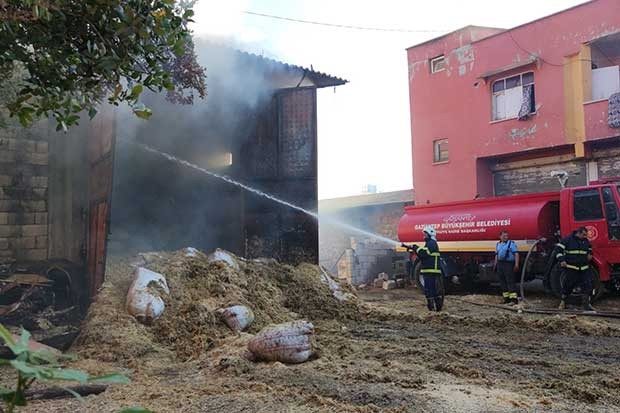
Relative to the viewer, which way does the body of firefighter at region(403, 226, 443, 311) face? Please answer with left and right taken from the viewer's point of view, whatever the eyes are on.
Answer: facing to the left of the viewer

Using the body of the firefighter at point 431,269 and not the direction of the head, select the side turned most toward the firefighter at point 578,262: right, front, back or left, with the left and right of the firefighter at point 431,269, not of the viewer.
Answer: back

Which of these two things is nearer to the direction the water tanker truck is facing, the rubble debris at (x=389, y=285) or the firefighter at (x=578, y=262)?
the firefighter

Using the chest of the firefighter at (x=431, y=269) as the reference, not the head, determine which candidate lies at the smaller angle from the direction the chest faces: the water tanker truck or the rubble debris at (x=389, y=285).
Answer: the rubble debris

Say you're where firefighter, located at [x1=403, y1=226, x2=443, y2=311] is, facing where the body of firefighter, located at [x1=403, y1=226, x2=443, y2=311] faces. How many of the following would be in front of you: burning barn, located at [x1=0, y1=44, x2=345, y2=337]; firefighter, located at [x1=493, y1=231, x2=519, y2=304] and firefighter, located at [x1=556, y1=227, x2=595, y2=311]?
1

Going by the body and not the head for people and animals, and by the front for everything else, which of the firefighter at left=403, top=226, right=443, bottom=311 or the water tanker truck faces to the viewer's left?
the firefighter

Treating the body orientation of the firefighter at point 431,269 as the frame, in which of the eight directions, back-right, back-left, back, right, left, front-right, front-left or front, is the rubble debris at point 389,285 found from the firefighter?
right

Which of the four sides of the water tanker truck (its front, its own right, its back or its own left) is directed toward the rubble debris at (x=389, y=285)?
back

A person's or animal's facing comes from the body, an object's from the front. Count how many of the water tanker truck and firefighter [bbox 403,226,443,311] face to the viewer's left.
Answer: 1

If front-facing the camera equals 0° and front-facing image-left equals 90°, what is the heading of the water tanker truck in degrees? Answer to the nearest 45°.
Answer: approximately 315°
